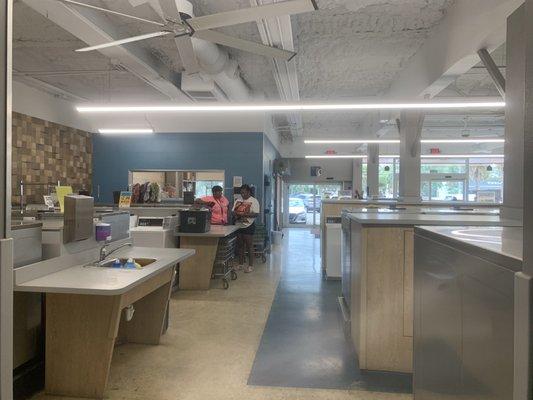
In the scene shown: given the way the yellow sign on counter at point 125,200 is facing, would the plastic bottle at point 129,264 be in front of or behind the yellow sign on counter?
in front

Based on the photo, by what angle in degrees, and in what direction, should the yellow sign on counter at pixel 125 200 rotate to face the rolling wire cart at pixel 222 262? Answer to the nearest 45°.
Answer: approximately 90° to its left

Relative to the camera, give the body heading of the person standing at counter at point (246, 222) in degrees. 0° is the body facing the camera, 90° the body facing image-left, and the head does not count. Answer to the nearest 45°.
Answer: approximately 45°

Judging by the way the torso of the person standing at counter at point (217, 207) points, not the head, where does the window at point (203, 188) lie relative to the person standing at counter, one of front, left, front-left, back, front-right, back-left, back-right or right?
back-right

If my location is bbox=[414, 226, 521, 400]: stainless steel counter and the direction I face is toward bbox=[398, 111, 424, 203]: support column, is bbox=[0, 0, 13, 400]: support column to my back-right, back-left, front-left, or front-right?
back-left

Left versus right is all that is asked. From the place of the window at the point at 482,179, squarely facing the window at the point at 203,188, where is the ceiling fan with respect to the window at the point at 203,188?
left

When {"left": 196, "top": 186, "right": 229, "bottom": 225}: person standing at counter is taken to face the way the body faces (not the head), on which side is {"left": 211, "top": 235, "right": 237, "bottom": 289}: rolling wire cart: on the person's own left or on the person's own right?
on the person's own left

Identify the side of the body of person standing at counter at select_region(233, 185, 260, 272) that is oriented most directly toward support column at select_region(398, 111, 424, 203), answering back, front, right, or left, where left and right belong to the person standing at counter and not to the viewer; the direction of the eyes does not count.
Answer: back

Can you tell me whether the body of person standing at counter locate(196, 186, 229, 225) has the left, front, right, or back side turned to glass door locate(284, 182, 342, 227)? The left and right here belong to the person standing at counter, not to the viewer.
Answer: back

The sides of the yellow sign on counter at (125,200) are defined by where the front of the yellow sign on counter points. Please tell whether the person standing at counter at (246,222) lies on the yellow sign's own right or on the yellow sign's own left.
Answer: on the yellow sign's own left
